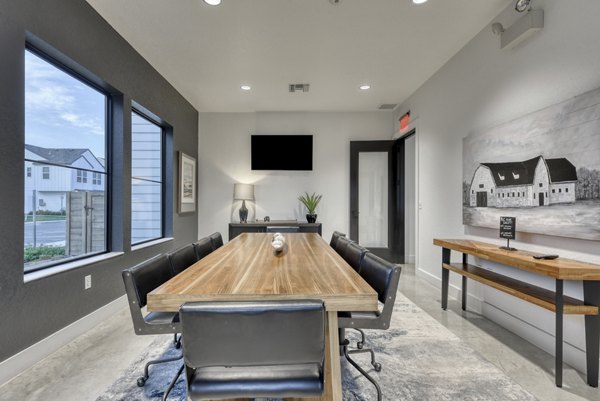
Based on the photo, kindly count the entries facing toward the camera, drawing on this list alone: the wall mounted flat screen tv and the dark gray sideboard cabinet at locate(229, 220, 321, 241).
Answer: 2

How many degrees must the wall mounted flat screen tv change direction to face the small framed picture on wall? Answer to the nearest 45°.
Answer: approximately 90° to its right

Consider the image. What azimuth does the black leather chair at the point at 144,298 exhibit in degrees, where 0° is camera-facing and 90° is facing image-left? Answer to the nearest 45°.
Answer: approximately 315°

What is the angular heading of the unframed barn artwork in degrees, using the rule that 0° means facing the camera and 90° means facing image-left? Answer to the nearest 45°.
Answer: approximately 45°

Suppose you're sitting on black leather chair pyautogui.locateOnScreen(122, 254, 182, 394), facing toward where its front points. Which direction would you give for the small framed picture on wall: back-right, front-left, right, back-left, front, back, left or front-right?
back-left

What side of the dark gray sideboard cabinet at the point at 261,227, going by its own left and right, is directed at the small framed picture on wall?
right

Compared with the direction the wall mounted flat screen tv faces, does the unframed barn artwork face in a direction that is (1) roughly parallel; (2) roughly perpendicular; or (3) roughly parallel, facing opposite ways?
roughly perpendicular

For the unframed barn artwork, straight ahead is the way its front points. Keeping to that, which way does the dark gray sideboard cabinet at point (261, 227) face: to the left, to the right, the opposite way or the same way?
to the left

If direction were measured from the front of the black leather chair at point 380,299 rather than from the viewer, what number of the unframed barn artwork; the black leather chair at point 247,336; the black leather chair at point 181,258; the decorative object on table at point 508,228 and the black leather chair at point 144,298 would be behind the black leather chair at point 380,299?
2

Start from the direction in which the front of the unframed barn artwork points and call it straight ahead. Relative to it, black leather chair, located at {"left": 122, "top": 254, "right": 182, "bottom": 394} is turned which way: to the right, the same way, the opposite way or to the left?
the opposite way
